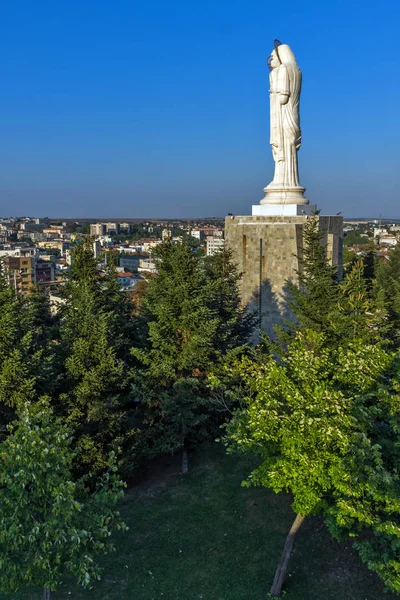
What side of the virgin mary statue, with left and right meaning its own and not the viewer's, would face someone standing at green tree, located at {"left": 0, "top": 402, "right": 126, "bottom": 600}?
left

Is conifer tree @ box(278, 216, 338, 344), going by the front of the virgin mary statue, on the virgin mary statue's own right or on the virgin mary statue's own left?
on the virgin mary statue's own left

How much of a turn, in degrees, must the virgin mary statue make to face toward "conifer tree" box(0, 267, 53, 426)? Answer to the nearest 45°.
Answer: approximately 45° to its left

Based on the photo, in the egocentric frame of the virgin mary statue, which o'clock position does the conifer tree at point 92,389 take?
The conifer tree is roughly at 10 o'clock from the virgin mary statue.

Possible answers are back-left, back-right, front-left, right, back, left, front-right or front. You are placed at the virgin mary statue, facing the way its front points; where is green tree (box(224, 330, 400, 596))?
left

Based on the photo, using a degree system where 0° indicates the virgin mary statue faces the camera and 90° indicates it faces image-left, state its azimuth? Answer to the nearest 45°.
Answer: approximately 90°
